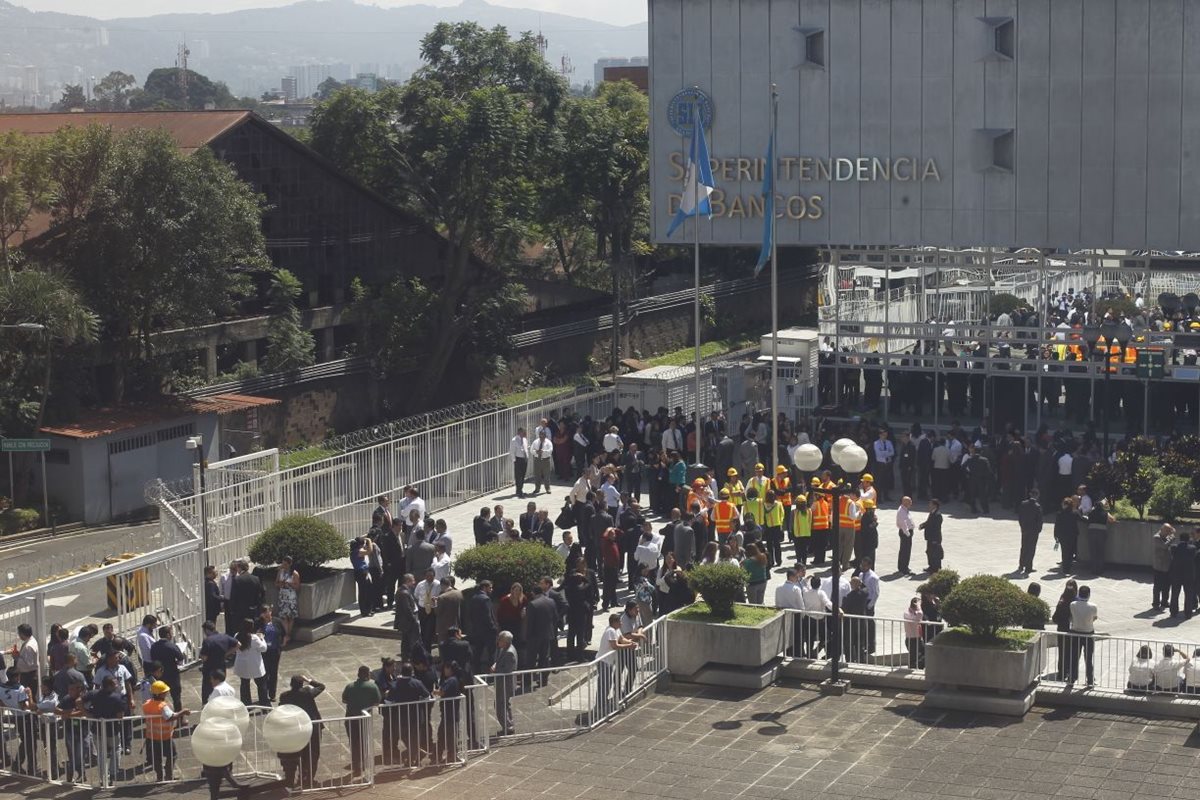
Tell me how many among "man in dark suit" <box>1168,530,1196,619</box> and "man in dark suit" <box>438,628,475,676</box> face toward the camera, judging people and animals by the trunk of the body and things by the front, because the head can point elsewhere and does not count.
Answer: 0

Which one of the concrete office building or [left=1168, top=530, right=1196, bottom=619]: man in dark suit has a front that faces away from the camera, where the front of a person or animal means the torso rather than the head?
the man in dark suit

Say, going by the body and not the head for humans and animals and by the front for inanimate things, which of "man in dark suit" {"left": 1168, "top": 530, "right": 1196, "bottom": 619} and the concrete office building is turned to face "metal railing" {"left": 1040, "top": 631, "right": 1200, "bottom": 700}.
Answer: the concrete office building

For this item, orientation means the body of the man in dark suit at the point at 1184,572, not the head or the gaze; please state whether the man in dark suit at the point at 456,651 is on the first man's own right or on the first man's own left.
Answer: on the first man's own left

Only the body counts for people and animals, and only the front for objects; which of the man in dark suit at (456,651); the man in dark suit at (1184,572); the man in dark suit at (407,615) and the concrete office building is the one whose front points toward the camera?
the concrete office building

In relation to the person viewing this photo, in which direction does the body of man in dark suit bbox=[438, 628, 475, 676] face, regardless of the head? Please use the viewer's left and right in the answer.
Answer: facing away from the viewer and to the right of the viewer

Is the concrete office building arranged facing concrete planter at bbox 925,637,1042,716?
yes

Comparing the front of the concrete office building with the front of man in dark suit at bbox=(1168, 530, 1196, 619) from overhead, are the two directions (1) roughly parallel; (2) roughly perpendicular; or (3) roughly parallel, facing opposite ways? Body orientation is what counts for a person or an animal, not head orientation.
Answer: roughly parallel, facing opposite ways

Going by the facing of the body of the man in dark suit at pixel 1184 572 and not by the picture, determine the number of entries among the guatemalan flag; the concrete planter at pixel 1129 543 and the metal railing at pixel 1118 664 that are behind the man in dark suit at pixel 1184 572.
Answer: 1

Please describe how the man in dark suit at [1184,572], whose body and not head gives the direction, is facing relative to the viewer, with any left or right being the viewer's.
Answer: facing away from the viewer

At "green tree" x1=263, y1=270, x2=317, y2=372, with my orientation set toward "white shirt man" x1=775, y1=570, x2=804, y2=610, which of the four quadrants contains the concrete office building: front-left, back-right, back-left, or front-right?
front-left

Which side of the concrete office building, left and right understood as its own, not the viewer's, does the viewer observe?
front

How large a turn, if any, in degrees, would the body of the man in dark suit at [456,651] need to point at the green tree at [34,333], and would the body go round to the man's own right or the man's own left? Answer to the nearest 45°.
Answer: approximately 90° to the man's own left
